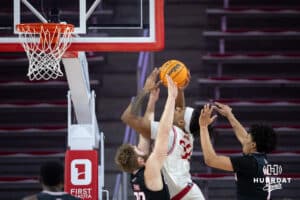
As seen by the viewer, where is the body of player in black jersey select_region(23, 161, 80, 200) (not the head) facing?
away from the camera

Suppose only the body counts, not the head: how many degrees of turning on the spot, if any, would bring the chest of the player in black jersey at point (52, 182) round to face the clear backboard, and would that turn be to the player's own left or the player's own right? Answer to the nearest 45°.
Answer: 0° — they already face it

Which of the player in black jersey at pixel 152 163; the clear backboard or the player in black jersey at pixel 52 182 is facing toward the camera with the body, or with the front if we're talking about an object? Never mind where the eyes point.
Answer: the clear backboard

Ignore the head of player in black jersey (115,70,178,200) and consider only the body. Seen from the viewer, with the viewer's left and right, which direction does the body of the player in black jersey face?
facing away from the viewer and to the right of the viewer

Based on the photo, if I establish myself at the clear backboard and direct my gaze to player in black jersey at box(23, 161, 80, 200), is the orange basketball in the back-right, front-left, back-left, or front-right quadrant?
front-left

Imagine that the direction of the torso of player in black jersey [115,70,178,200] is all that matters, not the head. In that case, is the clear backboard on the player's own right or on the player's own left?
on the player's own left

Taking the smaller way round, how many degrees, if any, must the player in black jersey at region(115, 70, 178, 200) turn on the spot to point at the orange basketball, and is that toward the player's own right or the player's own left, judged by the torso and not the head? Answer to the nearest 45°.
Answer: approximately 45° to the player's own left

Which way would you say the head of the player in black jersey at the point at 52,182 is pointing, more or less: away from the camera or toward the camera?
away from the camera

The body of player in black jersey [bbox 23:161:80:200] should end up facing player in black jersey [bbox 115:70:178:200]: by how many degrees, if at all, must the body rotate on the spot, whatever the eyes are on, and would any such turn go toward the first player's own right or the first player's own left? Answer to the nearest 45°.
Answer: approximately 90° to the first player's own right

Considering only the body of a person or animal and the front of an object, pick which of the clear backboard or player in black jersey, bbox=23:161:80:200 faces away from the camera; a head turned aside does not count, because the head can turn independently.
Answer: the player in black jersey

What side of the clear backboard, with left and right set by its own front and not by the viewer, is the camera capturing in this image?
front

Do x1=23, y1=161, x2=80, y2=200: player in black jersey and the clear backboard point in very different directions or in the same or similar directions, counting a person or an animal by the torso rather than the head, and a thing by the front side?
very different directions

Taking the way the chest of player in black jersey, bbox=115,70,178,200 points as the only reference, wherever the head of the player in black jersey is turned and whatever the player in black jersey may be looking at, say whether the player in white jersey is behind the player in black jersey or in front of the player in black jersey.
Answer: in front
